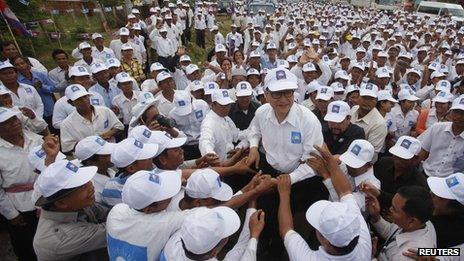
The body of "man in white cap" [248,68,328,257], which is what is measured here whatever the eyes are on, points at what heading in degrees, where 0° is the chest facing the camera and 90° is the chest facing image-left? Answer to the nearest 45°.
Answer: approximately 0°

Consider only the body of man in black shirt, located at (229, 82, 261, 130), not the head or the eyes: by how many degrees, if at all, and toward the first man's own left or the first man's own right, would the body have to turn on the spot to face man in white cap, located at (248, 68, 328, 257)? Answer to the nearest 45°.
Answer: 0° — they already face them

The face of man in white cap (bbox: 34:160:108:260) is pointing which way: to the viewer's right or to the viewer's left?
to the viewer's right

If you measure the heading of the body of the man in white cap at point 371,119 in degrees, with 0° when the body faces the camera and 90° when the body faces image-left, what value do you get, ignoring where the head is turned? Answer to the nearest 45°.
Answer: approximately 45°

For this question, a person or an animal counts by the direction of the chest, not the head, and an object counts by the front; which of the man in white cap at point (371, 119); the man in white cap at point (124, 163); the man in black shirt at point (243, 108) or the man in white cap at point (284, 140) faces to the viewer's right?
the man in white cap at point (124, 163)

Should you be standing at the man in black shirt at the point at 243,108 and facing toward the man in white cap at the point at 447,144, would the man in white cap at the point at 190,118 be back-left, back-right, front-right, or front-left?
back-right

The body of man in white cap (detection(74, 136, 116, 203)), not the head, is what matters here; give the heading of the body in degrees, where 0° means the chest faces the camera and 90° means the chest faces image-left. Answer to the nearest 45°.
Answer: approximately 270°

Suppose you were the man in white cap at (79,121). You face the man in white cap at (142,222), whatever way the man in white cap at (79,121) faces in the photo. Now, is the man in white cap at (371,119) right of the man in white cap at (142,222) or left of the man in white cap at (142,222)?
left

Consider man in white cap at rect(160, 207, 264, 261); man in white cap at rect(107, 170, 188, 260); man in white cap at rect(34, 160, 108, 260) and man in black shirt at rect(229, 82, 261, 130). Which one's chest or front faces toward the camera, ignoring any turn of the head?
the man in black shirt

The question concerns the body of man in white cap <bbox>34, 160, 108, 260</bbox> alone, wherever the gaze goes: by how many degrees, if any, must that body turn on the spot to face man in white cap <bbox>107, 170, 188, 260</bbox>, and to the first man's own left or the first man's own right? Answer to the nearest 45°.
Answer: approximately 45° to the first man's own right

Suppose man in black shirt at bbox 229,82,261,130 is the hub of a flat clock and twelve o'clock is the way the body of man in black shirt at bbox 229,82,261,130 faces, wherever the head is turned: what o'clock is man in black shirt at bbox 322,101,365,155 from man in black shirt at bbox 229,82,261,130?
man in black shirt at bbox 322,101,365,155 is roughly at 10 o'clock from man in black shirt at bbox 229,82,261,130.

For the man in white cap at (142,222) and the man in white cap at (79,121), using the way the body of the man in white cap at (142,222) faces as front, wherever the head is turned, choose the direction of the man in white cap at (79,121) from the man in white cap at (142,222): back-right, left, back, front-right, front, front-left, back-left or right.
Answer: front-left

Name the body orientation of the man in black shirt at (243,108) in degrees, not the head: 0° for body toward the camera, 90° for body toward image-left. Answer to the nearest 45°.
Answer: approximately 0°

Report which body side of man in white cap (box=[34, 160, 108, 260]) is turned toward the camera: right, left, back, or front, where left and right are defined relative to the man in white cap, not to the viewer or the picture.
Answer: right

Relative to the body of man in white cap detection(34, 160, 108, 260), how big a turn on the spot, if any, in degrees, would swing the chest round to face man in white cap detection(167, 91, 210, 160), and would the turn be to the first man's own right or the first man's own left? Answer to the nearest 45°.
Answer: approximately 45° to the first man's own left
